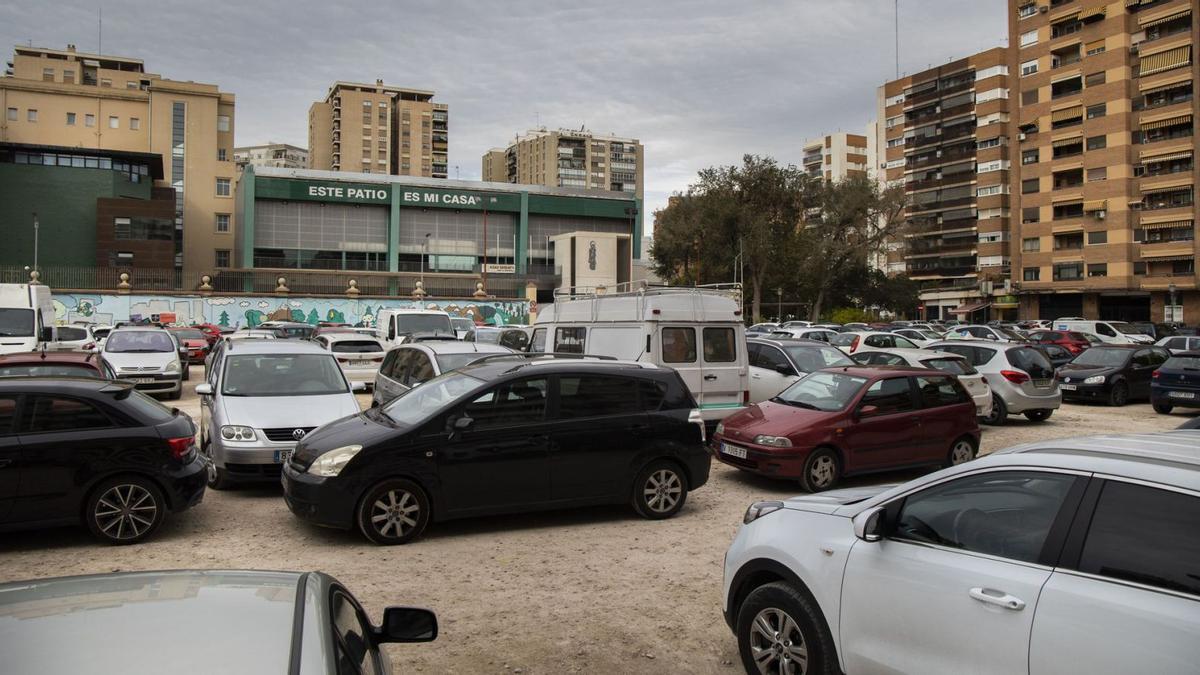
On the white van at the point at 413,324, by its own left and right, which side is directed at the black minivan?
front

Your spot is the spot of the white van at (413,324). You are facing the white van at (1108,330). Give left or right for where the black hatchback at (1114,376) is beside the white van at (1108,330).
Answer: right

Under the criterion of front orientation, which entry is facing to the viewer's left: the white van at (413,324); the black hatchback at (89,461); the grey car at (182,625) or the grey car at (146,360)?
the black hatchback

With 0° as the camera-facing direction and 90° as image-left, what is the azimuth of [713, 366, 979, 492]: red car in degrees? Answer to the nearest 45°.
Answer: approximately 45°

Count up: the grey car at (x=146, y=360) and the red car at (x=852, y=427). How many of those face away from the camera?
0

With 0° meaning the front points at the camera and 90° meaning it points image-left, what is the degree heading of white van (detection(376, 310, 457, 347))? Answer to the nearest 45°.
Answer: approximately 0°

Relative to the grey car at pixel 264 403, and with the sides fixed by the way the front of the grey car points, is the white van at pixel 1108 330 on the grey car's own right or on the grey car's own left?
on the grey car's own left

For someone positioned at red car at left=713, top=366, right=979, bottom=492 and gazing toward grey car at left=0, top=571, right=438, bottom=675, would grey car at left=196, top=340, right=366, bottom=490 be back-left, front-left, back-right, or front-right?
front-right

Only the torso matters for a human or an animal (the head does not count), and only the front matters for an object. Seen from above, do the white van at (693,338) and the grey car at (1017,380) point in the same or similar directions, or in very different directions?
same or similar directions

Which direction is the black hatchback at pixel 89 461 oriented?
to the viewer's left

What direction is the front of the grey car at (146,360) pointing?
toward the camera

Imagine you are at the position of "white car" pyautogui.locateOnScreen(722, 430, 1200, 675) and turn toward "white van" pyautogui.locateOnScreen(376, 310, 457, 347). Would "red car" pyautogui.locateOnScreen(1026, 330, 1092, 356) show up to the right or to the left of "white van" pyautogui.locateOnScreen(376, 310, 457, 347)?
right

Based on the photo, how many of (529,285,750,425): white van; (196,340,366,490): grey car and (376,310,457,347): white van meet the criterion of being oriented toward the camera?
2

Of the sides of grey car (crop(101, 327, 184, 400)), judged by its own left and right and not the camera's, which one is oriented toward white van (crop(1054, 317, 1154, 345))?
left

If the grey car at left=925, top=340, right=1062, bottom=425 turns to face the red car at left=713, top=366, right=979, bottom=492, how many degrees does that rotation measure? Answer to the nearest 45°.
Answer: approximately 135° to its left

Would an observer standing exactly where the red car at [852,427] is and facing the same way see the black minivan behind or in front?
in front

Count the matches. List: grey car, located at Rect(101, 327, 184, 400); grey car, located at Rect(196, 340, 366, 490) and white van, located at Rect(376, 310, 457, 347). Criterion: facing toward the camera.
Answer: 3

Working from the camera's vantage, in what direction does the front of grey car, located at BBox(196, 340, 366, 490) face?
facing the viewer
